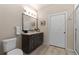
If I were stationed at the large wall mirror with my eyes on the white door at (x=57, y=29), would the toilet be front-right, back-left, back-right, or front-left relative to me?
back-right

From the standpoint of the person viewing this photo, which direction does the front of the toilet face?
facing the viewer and to the right of the viewer

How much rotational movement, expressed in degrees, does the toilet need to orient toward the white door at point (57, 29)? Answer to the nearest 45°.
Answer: approximately 90° to its left

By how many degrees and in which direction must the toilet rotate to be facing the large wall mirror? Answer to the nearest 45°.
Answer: approximately 90° to its left
